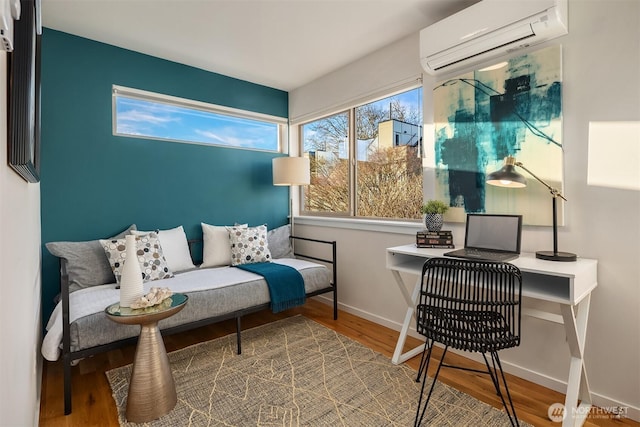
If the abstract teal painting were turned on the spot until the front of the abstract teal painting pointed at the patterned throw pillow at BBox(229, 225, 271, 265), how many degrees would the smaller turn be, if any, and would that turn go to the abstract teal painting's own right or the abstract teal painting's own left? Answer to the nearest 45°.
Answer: approximately 45° to the abstract teal painting's own right

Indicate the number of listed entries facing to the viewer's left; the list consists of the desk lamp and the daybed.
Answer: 1

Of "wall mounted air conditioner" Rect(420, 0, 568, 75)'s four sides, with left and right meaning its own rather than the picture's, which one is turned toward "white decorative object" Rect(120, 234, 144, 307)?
front

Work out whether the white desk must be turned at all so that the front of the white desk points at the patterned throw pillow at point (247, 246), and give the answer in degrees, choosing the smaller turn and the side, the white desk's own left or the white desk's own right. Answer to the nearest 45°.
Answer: approximately 45° to the white desk's own right

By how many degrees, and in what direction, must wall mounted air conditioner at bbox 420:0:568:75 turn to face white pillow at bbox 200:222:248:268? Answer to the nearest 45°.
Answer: approximately 45° to its right

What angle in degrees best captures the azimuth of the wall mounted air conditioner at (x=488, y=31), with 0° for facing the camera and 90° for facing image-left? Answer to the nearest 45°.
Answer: approximately 45°

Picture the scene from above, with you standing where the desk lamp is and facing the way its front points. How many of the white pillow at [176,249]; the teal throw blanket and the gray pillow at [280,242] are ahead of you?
3

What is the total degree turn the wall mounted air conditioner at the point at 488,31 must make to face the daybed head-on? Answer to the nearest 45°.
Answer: approximately 45° to its right

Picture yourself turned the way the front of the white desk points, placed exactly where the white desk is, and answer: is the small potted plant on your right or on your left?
on your right

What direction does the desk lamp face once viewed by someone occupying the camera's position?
facing to the left of the viewer

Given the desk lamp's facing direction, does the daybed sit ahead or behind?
ahead

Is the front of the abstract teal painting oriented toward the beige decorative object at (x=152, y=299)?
yes
